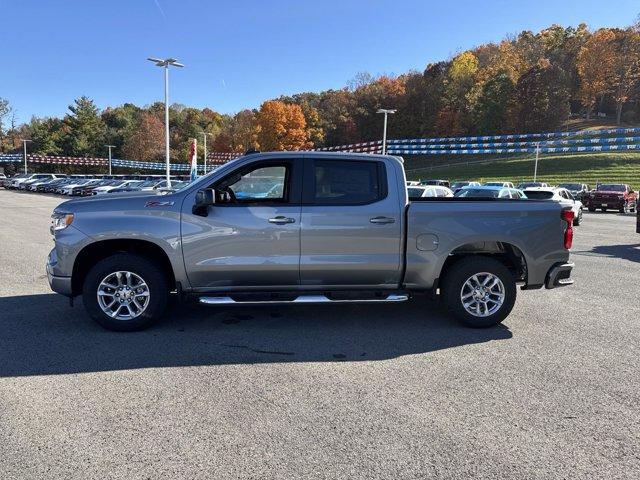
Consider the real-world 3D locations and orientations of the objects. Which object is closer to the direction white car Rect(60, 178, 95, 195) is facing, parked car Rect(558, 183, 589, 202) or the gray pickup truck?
the gray pickup truck

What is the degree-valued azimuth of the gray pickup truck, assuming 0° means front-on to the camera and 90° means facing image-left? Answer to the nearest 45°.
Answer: approximately 90°

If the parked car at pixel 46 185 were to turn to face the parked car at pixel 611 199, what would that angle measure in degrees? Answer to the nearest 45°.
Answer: approximately 90° to its left

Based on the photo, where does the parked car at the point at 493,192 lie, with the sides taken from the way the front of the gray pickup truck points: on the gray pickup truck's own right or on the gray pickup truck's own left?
on the gray pickup truck's own right

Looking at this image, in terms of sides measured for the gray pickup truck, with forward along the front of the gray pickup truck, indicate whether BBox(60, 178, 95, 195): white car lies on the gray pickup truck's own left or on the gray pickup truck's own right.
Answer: on the gray pickup truck's own right

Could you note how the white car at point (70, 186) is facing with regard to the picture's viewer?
facing the viewer and to the left of the viewer

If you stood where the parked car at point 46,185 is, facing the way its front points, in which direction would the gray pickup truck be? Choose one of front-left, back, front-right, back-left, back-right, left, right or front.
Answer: front-left

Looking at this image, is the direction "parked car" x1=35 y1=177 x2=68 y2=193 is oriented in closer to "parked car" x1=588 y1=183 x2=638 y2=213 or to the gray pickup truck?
the gray pickup truck

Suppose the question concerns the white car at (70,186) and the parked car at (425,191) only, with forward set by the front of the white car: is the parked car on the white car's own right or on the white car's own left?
on the white car's own left

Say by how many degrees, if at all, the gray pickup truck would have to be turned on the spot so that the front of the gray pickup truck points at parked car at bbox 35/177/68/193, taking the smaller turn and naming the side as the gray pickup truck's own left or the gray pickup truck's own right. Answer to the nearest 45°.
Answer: approximately 45° to the gray pickup truck's own right

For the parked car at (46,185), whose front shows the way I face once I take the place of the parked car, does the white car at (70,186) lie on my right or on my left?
on my left
